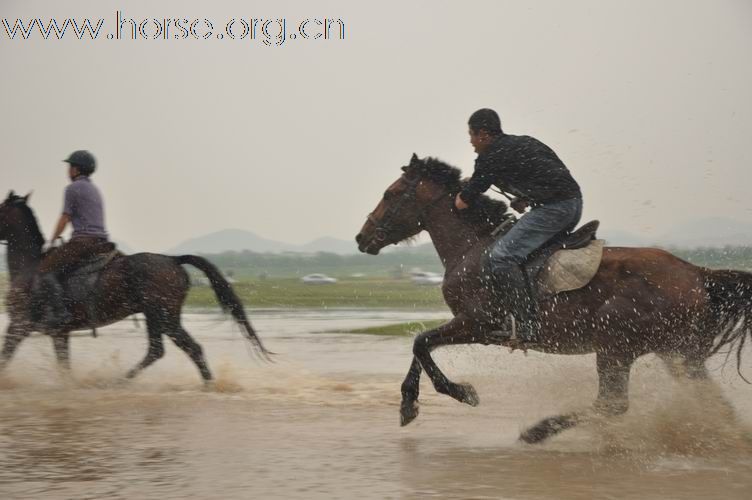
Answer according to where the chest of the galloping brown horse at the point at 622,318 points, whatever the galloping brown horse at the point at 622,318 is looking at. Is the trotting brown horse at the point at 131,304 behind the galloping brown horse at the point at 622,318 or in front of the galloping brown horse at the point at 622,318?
in front

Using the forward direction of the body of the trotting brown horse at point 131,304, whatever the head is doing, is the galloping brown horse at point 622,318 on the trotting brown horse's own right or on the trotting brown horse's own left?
on the trotting brown horse's own left

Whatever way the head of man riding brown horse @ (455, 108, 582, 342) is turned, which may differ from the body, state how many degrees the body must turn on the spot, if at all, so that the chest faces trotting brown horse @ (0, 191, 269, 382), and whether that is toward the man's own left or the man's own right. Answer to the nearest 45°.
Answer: approximately 45° to the man's own right

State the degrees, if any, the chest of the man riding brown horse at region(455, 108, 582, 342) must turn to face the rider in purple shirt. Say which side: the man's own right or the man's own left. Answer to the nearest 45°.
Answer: approximately 45° to the man's own right

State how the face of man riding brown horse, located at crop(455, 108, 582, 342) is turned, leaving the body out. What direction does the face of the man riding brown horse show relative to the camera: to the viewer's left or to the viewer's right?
to the viewer's left

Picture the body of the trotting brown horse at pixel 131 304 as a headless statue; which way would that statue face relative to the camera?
to the viewer's left

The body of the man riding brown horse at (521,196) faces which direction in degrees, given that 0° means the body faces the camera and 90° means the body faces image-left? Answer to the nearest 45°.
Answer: approximately 90°

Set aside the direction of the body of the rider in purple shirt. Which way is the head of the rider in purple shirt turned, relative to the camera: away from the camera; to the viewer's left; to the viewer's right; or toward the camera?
to the viewer's left

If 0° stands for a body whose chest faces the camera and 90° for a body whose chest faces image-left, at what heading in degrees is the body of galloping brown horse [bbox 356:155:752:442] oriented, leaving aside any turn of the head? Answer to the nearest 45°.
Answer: approximately 90°
